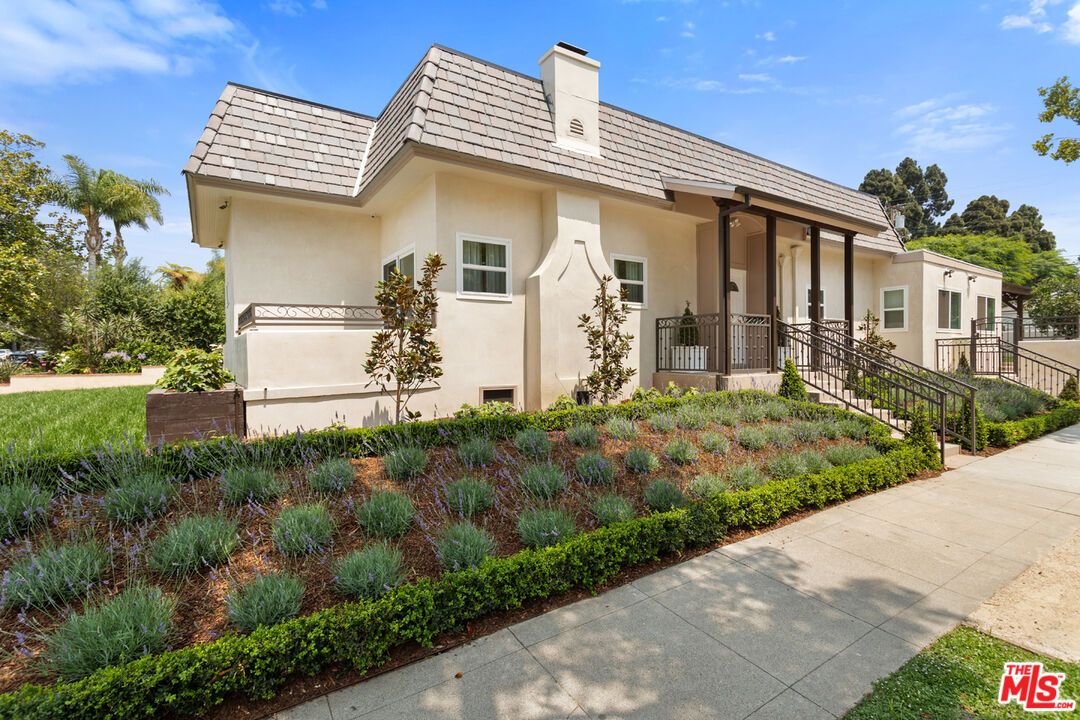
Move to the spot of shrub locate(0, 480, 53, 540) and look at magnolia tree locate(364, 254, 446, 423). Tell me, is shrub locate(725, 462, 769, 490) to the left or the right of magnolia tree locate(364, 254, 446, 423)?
right

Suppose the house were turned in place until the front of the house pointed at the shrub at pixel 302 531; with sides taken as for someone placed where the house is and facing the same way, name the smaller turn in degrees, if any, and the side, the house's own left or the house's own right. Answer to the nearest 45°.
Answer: approximately 45° to the house's own right

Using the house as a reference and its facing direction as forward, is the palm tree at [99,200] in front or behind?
behind

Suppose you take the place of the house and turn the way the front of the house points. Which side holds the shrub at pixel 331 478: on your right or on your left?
on your right

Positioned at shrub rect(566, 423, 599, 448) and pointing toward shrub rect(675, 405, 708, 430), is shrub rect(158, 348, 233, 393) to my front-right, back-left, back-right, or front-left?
back-left

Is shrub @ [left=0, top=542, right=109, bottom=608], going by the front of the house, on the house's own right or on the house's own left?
on the house's own right

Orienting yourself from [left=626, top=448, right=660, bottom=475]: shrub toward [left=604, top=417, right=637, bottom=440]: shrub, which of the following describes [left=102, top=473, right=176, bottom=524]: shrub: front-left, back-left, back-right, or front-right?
back-left
